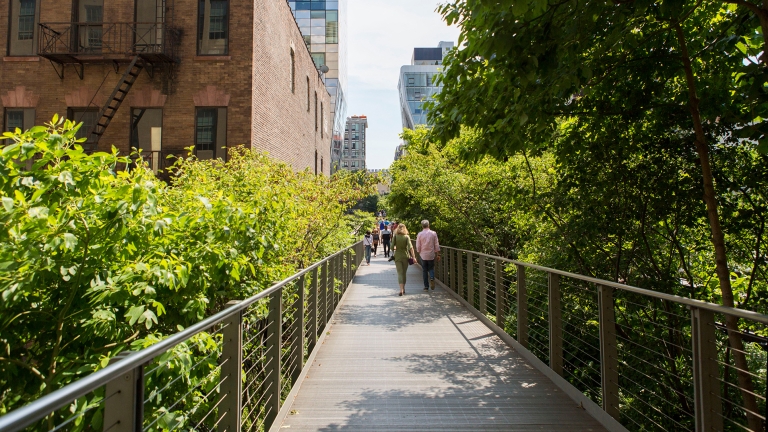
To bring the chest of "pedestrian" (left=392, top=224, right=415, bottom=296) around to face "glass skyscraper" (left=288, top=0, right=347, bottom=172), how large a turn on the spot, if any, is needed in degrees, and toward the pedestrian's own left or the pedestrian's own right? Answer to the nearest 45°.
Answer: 0° — they already face it

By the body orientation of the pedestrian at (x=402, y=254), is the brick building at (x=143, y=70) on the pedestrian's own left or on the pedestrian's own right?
on the pedestrian's own left

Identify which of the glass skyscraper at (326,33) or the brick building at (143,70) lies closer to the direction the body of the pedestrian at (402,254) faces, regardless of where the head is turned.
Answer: the glass skyscraper

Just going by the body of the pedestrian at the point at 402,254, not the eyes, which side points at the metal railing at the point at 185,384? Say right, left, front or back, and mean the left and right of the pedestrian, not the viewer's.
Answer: back

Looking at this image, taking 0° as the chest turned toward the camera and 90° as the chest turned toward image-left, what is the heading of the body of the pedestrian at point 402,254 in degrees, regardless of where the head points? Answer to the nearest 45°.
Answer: approximately 180°

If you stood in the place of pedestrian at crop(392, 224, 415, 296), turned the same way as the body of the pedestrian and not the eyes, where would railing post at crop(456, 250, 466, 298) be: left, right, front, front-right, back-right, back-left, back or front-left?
back-right

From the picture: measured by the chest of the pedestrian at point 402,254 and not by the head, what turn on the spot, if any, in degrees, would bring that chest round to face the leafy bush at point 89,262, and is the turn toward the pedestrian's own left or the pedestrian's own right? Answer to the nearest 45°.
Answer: approximately 180°

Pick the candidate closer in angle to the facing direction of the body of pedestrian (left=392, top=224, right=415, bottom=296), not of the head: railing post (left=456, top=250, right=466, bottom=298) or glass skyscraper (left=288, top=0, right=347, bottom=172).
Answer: the glass skyscraper
